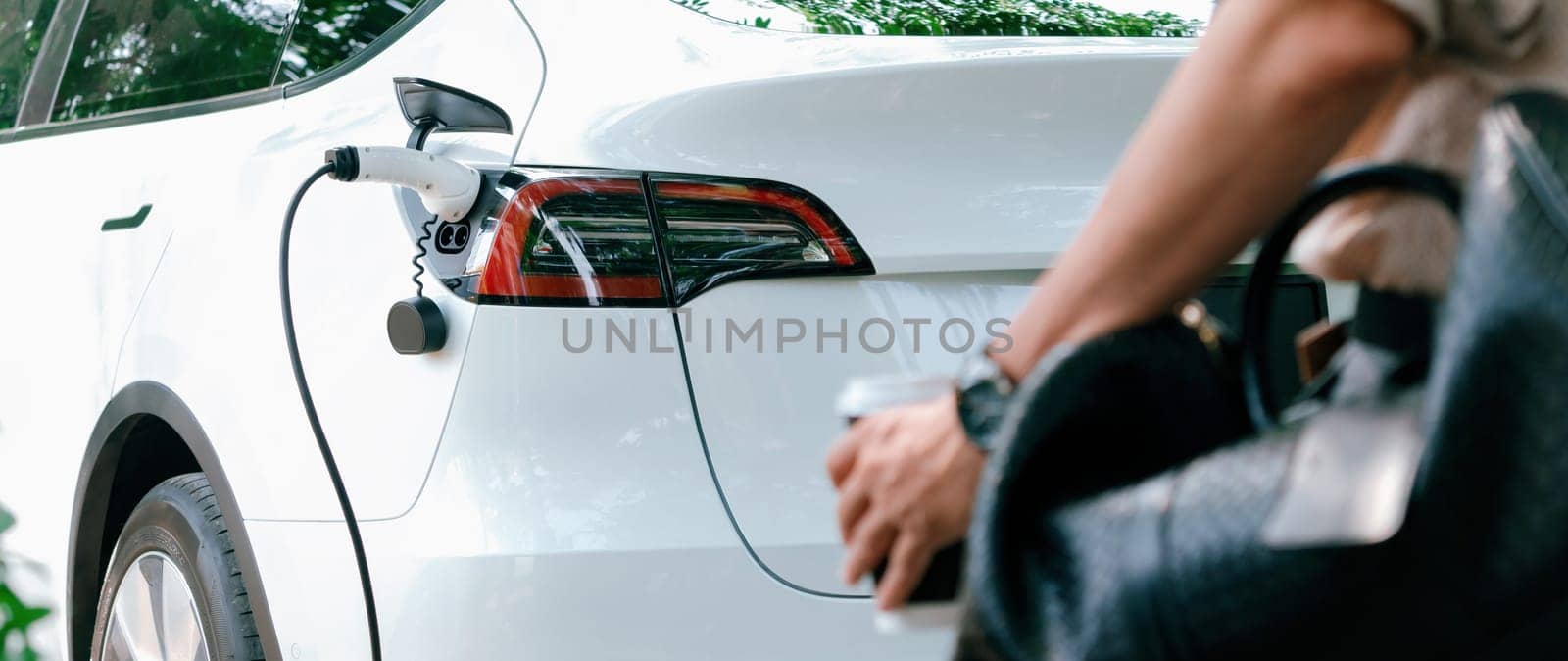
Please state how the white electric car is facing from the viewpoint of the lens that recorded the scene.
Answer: facing away from the viewer and to the left of the viewer
